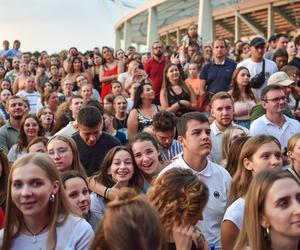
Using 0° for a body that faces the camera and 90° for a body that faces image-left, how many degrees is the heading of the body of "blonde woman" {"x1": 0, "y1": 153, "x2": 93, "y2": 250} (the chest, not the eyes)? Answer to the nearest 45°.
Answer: approximately 45°

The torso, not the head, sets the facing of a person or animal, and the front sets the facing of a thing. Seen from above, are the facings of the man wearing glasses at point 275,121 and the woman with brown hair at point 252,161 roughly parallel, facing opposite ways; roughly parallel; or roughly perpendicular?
roughly parallel

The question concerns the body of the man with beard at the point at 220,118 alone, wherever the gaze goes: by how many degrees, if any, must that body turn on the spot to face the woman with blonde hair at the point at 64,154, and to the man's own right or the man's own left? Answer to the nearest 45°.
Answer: approximately 90° to the man's own right

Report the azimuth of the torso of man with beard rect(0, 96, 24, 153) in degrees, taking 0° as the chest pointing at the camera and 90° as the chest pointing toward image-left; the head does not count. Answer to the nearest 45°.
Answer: approximately 315°

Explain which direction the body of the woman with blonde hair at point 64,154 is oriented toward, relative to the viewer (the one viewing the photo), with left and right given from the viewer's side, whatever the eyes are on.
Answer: facing the viewer and to the left of the viewer

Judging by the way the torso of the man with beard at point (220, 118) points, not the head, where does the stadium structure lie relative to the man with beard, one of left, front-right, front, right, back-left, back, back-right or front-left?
back-left

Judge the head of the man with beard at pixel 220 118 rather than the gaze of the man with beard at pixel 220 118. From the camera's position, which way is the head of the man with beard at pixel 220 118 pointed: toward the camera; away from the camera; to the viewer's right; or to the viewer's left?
toward the camera

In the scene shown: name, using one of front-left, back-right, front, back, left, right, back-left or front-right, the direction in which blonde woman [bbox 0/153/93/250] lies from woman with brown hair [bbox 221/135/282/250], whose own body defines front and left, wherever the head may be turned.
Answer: right

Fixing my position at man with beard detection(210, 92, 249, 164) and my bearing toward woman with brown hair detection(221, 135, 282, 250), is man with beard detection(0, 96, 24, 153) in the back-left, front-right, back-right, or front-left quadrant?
back-right

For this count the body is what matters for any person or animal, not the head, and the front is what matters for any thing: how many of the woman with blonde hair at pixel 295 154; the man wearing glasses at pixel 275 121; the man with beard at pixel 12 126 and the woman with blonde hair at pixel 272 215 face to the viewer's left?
0
